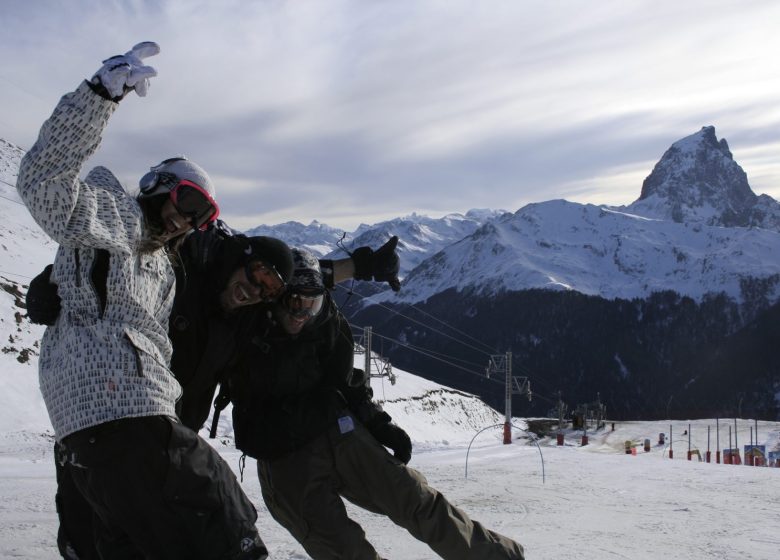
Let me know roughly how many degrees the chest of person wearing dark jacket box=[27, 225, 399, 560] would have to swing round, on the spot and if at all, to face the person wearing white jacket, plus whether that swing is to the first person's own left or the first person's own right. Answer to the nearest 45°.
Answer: approximately 45° to the first person's own right

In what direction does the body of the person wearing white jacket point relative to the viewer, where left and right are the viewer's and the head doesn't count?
facing the viewer and to the right of the viewer

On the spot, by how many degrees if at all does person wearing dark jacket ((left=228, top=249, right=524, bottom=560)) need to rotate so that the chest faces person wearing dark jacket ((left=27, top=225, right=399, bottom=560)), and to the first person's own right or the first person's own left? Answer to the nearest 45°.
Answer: approximately 45° to the first person's own right

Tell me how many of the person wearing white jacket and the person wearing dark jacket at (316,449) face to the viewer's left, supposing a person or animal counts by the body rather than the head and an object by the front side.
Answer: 0

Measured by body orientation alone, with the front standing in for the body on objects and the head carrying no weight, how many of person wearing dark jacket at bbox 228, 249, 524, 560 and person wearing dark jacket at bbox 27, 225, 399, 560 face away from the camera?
0

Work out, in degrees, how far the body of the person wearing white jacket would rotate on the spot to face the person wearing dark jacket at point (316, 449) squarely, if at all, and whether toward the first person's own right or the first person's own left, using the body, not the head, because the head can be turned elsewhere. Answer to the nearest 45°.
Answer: approximately 90° to the first person's own left

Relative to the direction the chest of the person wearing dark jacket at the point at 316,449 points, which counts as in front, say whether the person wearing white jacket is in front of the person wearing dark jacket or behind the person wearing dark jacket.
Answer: in front

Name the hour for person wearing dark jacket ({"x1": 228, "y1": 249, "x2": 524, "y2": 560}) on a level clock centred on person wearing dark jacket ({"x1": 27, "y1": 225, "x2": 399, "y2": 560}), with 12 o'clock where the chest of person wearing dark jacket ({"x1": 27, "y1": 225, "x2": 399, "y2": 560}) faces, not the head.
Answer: person wearing dark jacket ({"x1": 228, "y1": 249, "x2": 524, "y2": 560}) is roughly at 9 o'clock from person wearing dark jacket ({"x1": 27, "y1": 225, "x2": 399, "y2": 560}).
